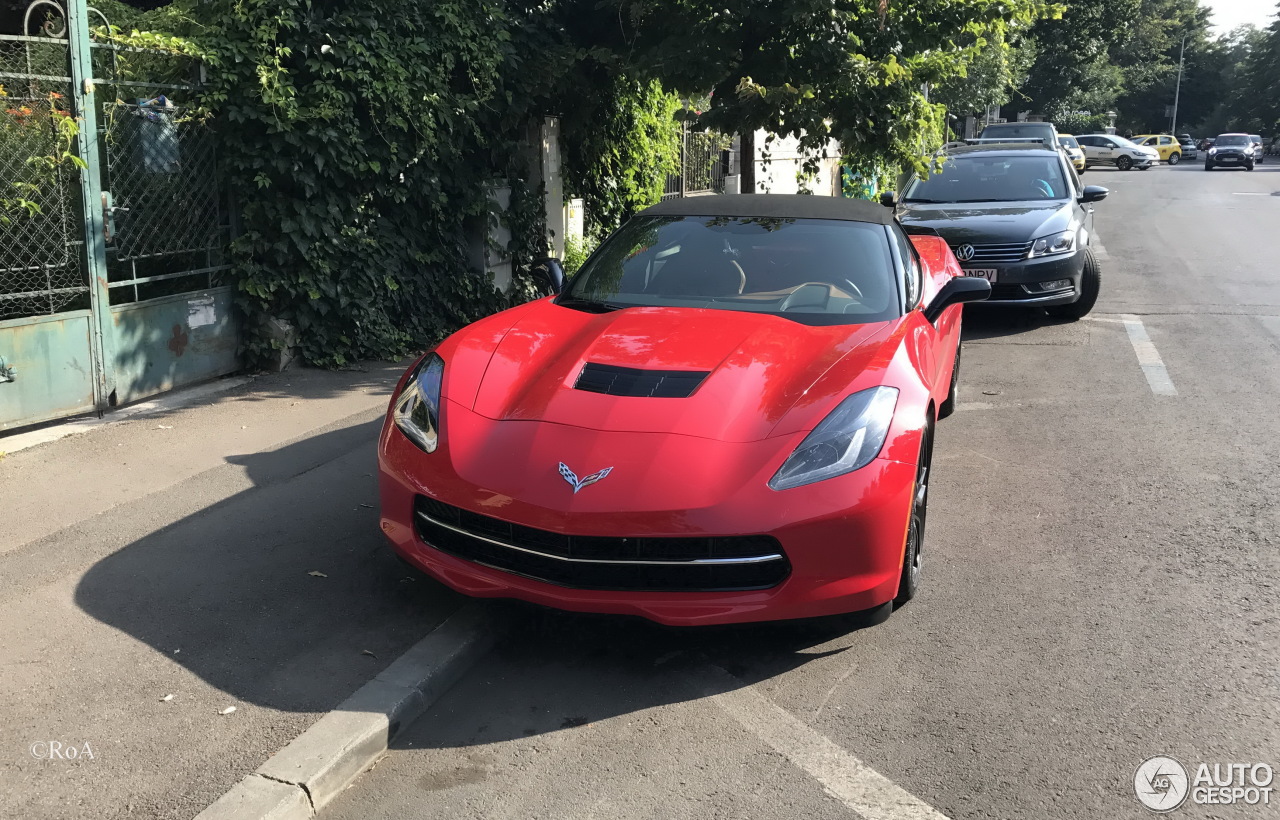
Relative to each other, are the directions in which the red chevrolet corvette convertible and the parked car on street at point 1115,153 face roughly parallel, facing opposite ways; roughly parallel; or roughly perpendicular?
roughly perpendicular

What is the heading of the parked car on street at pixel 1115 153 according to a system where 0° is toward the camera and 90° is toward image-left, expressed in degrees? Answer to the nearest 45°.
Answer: approximately 315°

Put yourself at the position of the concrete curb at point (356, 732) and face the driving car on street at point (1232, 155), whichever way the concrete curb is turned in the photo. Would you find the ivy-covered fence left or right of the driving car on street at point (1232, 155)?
left

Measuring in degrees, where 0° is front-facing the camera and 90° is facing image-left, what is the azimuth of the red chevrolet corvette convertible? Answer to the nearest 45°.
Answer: approximately 45°

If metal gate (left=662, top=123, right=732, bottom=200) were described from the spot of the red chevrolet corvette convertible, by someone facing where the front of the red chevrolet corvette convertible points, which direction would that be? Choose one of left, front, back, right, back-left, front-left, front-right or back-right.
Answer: back-right

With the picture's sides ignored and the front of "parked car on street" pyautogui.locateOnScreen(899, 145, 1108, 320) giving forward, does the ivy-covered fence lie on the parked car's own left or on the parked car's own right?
on the parked car's own right

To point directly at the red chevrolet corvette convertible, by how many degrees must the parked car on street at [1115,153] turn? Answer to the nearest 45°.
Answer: approximately 45° to its right

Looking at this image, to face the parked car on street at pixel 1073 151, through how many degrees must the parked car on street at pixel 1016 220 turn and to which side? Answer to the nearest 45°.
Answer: approximately 180°

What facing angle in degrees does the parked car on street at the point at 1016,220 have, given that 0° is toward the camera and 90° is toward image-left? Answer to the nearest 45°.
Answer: approximately 0°

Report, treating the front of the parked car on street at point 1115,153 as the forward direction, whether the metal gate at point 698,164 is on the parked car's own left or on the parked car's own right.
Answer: on the parked car's own right

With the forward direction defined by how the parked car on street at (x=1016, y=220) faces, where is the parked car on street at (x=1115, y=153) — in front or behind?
behind
